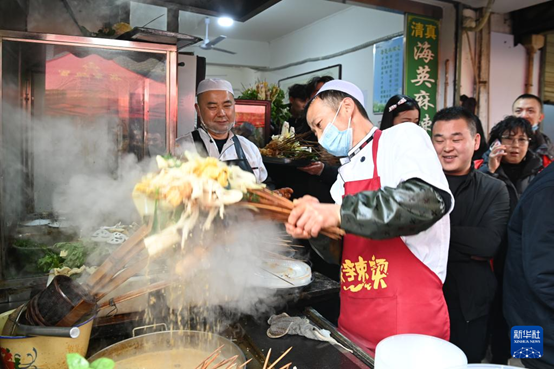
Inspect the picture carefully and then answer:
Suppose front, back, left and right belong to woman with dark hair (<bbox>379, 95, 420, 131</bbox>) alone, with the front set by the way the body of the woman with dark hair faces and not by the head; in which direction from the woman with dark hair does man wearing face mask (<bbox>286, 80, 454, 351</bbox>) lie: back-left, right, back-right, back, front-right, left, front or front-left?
front-right

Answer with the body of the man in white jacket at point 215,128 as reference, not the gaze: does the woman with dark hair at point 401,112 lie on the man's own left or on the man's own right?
on the man's own left

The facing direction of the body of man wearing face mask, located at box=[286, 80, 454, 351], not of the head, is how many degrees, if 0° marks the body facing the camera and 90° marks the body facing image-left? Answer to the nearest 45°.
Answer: approximately 45°

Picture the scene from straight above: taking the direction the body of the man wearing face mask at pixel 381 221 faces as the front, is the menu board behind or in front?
behind

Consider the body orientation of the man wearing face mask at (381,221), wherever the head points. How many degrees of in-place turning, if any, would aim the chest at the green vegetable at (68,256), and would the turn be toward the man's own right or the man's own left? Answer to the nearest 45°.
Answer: approximately 45° to the man's own right

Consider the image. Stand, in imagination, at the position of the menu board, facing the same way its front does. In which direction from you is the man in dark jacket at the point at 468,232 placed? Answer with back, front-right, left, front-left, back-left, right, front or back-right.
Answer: front-left

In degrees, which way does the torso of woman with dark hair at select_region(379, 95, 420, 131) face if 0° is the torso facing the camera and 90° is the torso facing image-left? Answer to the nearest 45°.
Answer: approximately 315°
